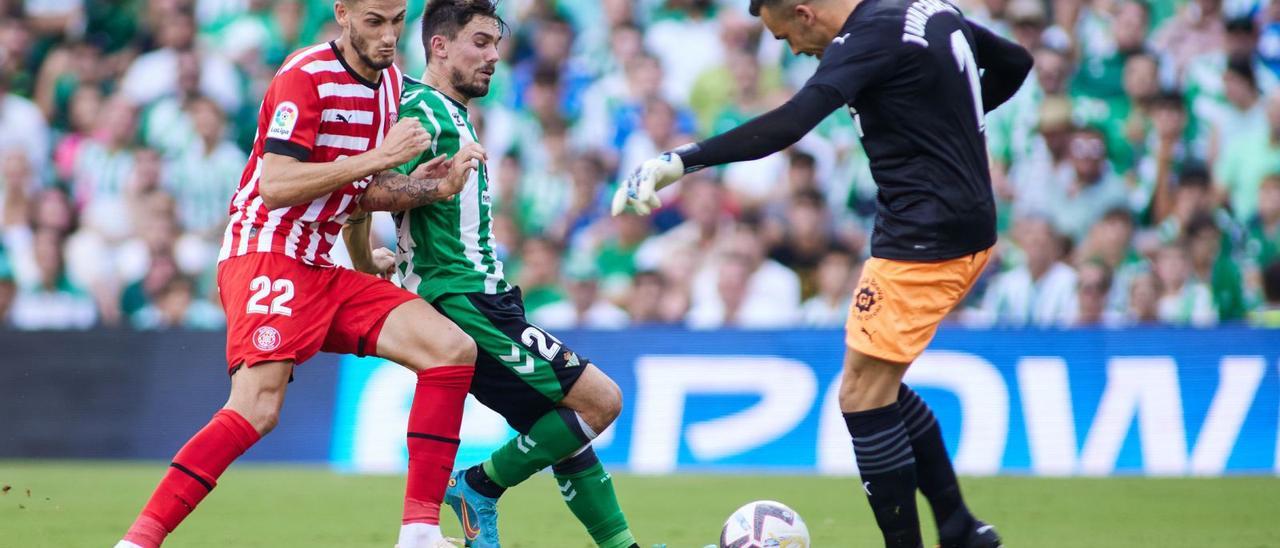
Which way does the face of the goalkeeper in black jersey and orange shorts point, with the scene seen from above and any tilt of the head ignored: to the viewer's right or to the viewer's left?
to the viewer's left

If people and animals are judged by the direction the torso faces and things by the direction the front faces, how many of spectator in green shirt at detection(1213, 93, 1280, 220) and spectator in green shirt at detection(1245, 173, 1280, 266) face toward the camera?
2

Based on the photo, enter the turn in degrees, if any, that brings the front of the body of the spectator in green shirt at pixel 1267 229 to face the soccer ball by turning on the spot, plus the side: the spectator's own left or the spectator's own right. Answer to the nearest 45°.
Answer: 0° — they already face it

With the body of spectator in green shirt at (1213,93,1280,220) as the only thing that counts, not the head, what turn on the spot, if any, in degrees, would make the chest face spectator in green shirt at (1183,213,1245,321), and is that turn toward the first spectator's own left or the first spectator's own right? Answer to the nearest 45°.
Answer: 0° — they already face them

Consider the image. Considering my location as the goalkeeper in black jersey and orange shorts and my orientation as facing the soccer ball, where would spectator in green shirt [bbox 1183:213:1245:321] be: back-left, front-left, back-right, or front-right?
back-right

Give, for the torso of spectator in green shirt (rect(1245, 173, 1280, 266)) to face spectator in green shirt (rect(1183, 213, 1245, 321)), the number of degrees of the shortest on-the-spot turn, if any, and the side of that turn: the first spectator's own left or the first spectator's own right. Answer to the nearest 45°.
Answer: approximately 45° to the first spectator's own right

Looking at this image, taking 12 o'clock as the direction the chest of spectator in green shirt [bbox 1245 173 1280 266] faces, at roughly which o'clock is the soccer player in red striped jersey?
The soccer player in red striped jersey is roughly at 1 o'clock from the spectator in green shirt.
